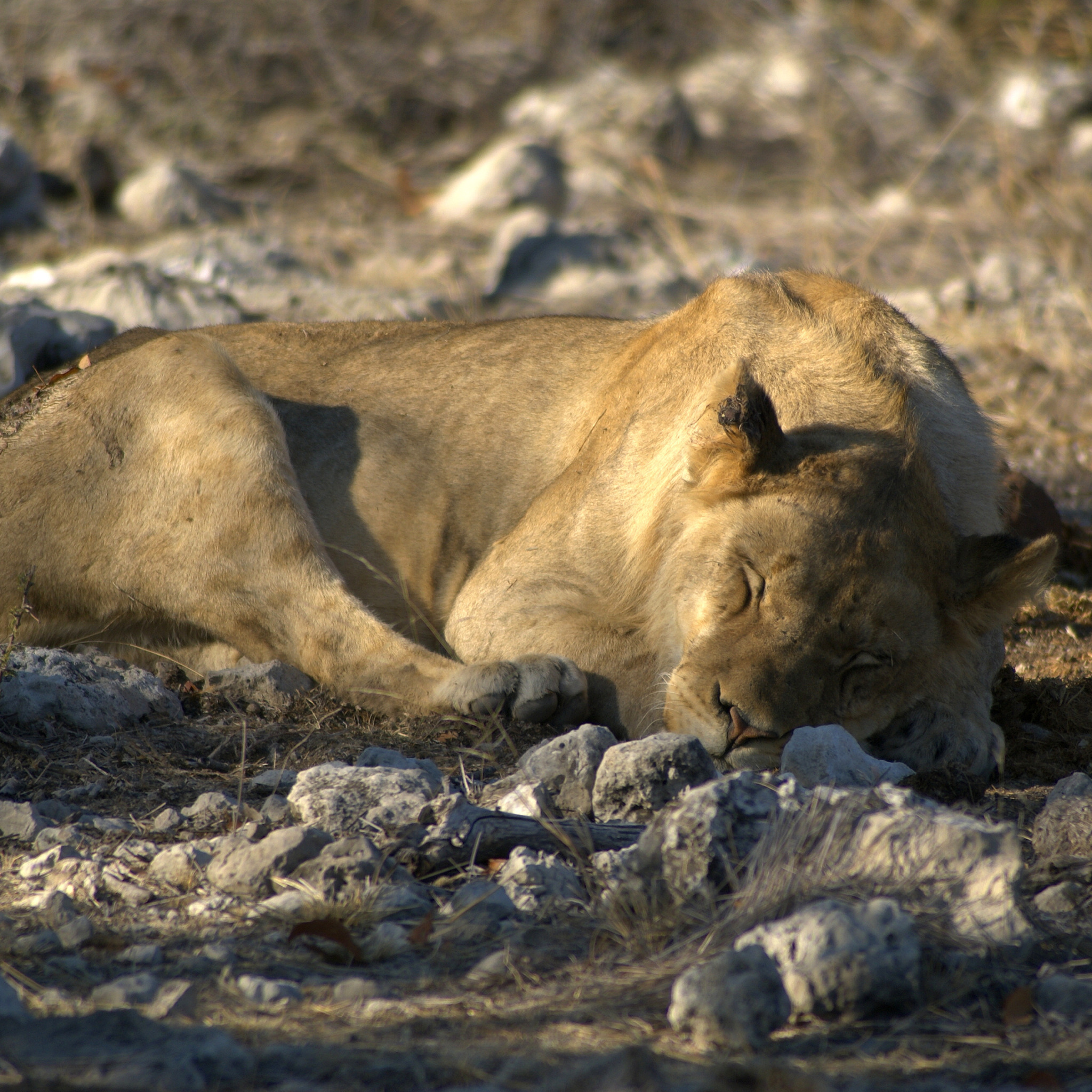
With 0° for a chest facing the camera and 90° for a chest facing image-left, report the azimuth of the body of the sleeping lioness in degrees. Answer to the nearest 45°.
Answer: approximately 315°

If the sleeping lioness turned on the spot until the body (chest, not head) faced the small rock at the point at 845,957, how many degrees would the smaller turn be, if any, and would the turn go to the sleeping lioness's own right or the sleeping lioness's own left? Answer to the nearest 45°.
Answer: approximately 45° to the sleeping lioness's own right

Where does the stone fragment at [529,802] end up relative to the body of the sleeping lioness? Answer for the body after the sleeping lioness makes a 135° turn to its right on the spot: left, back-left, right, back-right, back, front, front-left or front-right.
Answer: left

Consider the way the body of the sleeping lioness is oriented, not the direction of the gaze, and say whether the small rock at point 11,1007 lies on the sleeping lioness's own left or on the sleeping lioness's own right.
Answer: on the sleeping lioness's own right

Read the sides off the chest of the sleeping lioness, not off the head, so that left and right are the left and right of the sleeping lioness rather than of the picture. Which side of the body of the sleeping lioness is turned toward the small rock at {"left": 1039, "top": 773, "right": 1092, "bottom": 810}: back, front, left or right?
front

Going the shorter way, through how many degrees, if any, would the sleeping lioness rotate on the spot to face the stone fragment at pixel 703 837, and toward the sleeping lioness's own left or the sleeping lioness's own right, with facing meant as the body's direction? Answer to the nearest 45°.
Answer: approximately 45° to the sleeping lioness's own right

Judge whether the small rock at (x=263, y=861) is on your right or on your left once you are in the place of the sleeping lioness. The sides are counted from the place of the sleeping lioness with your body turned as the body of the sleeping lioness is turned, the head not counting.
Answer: on your right
